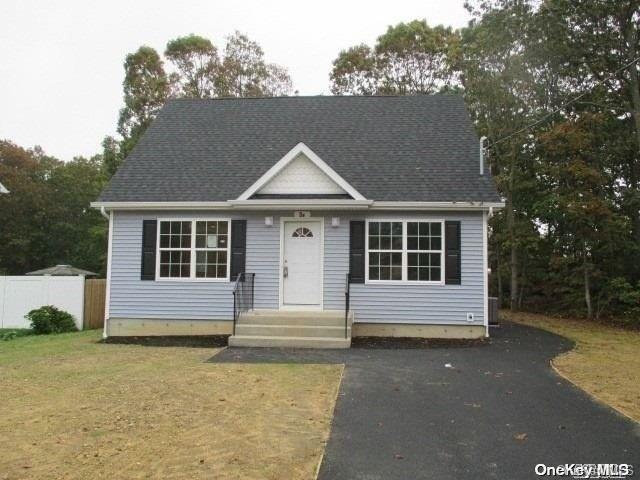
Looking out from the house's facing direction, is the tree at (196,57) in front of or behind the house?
behind

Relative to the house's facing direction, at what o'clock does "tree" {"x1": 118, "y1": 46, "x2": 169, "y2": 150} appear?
The tree is roughly at 5 o'clock from the house.

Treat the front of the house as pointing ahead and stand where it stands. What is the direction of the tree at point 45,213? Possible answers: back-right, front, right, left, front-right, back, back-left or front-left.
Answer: back-right

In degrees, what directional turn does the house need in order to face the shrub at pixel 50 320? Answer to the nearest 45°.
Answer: approximately 90° to its right

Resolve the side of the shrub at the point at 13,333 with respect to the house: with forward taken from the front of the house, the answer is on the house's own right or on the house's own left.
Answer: on the house's own right

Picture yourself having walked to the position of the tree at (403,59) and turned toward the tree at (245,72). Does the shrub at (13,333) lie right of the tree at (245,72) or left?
left

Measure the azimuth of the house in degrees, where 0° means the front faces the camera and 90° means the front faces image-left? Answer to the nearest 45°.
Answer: approximately 0°

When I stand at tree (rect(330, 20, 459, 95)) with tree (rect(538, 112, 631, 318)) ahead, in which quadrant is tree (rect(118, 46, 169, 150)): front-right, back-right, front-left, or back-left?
back-right

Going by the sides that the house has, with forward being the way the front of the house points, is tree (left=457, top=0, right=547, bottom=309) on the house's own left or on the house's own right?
on the house's own left

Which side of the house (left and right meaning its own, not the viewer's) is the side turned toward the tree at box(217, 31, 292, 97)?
back
